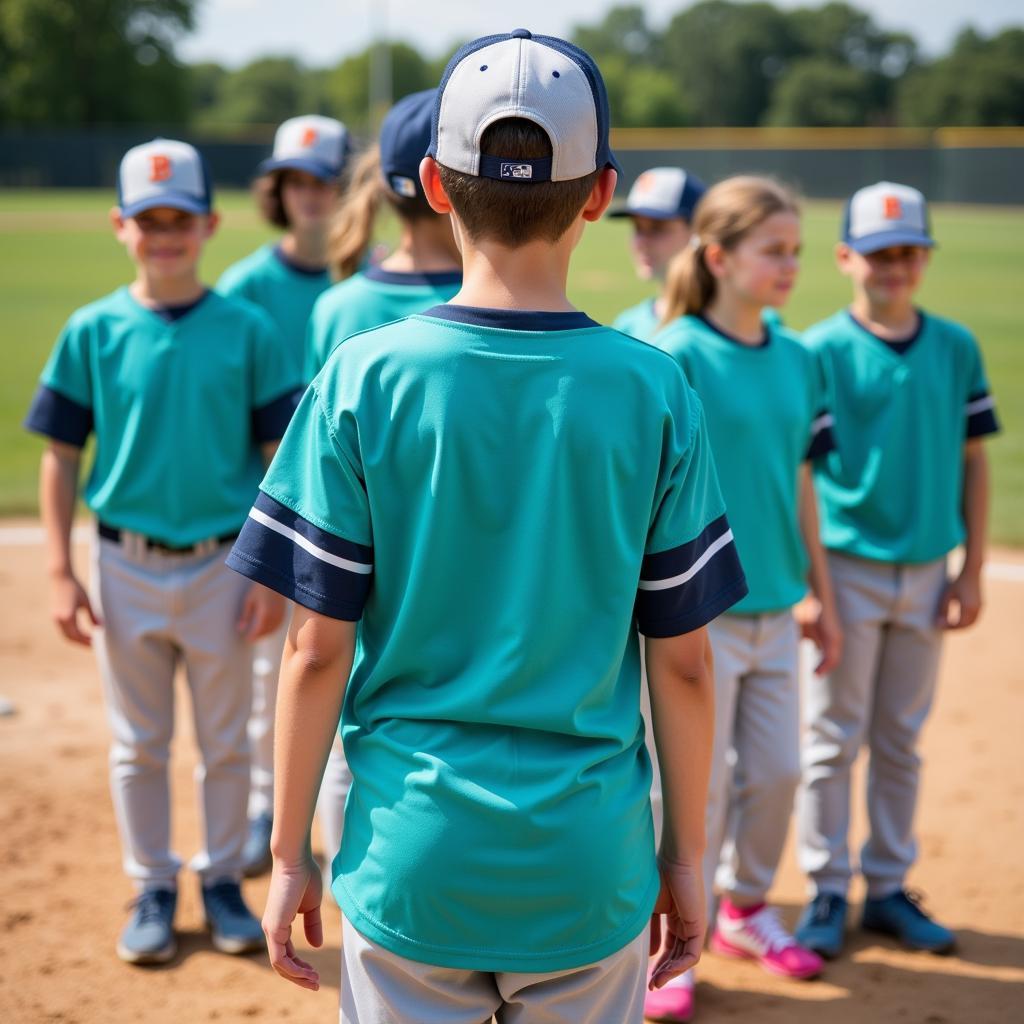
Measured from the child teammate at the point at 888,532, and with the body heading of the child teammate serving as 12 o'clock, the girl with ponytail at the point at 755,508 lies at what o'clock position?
The girl with ponytail is roughly at 1 o'clock from the child teammate.

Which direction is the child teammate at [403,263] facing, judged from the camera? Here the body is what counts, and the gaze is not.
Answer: away from the camera

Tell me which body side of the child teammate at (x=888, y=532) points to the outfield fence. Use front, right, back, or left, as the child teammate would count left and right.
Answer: back

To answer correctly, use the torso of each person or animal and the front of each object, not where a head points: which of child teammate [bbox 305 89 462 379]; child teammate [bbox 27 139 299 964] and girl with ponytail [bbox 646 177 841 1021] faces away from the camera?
child teammate [bbox 305 89 462 379]

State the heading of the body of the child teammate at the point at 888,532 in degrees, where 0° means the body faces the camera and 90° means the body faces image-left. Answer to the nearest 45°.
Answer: approximately 0°

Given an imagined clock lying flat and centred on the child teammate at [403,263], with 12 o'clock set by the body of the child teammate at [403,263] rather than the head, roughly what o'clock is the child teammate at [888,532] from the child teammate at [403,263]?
the child teammate at [888,532] is roughly at 3 o'clock from the child teammate at [403,263].

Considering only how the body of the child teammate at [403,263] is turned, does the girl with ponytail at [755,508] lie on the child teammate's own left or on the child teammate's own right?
on the child teammate's own right

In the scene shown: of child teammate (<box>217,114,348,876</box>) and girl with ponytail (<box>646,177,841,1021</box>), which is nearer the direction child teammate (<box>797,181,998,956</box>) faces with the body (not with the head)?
the girl with ponytail

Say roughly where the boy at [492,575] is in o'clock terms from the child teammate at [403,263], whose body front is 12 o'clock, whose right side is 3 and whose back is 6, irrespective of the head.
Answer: The boy is roughly at 6 o'clock from the child teammate.

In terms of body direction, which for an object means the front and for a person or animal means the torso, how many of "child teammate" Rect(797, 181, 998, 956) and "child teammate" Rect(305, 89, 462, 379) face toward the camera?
1
